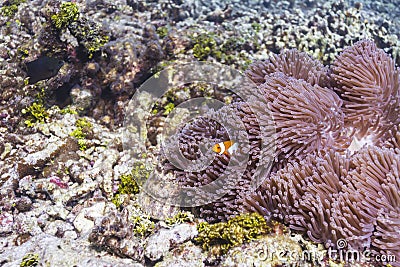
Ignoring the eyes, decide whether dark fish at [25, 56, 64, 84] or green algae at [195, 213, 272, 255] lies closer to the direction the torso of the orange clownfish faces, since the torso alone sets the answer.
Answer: the dark fish

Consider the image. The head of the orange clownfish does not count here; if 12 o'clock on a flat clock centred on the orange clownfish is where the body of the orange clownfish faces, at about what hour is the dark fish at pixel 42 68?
The dark fish is roughly at 1 o'clock from the orange clownfish.

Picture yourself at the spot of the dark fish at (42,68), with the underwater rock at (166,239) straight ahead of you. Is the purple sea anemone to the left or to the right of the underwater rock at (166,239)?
left

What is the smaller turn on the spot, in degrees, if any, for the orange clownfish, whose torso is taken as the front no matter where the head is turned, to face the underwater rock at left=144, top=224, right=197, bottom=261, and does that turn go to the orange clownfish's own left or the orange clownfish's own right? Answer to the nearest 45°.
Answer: approximately 45° to the orange clownfish's own left
